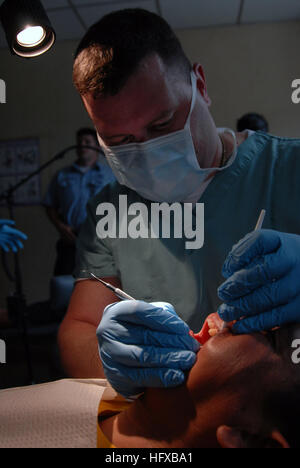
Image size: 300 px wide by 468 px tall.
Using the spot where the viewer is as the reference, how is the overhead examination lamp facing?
facing the viewer and to the right of the viewer

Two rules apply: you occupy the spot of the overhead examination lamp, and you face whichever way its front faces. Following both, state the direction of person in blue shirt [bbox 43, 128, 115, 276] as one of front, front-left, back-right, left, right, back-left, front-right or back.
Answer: back-left

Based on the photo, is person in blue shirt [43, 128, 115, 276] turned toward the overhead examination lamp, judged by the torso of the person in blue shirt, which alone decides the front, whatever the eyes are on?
yes

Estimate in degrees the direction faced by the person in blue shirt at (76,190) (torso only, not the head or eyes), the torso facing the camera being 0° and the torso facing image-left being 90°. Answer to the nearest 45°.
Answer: approximately 0°

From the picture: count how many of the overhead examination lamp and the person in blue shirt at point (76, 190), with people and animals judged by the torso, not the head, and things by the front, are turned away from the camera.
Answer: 0
